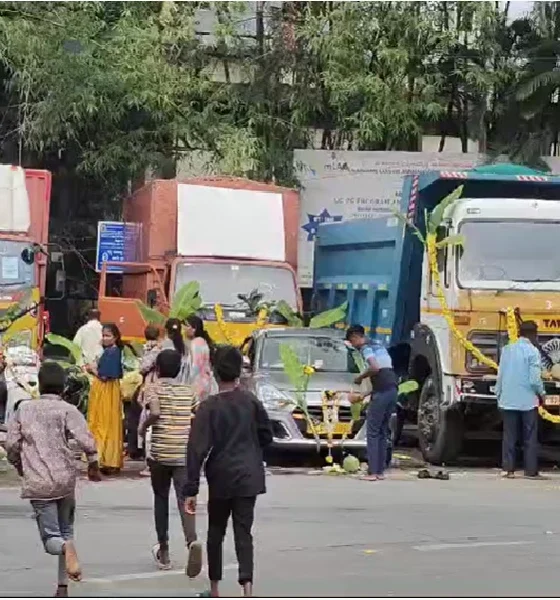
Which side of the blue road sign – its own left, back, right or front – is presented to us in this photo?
front

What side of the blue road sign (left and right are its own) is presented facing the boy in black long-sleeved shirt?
front

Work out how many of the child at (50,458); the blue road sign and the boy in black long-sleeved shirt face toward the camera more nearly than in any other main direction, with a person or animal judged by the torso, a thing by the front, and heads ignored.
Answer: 1

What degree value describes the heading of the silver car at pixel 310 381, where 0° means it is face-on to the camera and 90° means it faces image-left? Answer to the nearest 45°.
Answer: approximately 315°

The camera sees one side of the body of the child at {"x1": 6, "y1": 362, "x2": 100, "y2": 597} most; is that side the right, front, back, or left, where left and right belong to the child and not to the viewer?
back

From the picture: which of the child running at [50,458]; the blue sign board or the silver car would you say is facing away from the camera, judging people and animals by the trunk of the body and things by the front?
the child running

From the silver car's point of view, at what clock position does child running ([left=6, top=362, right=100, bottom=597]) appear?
The child running is roughly at 2 o'clock from the silver car.

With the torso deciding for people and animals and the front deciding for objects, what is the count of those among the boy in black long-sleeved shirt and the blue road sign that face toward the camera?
1

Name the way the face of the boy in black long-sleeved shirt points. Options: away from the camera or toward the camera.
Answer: away from the camera

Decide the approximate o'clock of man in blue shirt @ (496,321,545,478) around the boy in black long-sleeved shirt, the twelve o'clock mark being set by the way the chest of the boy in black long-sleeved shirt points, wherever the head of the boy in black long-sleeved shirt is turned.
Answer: The man in blue shirt is roughly at 1 o'clock from the boy in black long-sleeved shirt.

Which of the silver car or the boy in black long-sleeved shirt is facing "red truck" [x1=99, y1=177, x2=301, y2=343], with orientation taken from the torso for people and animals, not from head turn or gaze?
the boy in black long-sleeved shirt

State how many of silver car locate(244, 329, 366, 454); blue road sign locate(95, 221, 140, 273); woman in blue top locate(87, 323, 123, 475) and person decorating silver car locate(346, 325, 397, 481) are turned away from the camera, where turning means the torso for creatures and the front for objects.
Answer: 0

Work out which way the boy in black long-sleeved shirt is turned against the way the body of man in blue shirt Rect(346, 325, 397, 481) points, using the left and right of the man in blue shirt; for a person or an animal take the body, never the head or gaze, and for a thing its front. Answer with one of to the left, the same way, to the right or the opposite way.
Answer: to the right

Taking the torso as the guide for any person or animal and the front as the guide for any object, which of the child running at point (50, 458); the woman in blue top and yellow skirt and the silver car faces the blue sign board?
the child running

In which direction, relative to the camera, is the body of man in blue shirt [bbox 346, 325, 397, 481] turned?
to the viewer's left

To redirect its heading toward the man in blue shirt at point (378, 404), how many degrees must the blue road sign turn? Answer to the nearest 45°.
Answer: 0° — it already faces them
